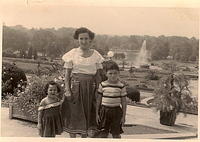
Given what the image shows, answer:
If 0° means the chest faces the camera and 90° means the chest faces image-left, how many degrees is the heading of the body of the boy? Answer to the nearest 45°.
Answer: approximately 0°

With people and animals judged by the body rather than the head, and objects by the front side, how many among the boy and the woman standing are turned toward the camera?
2

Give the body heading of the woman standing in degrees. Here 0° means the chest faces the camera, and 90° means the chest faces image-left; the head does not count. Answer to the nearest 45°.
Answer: approximately 0°
